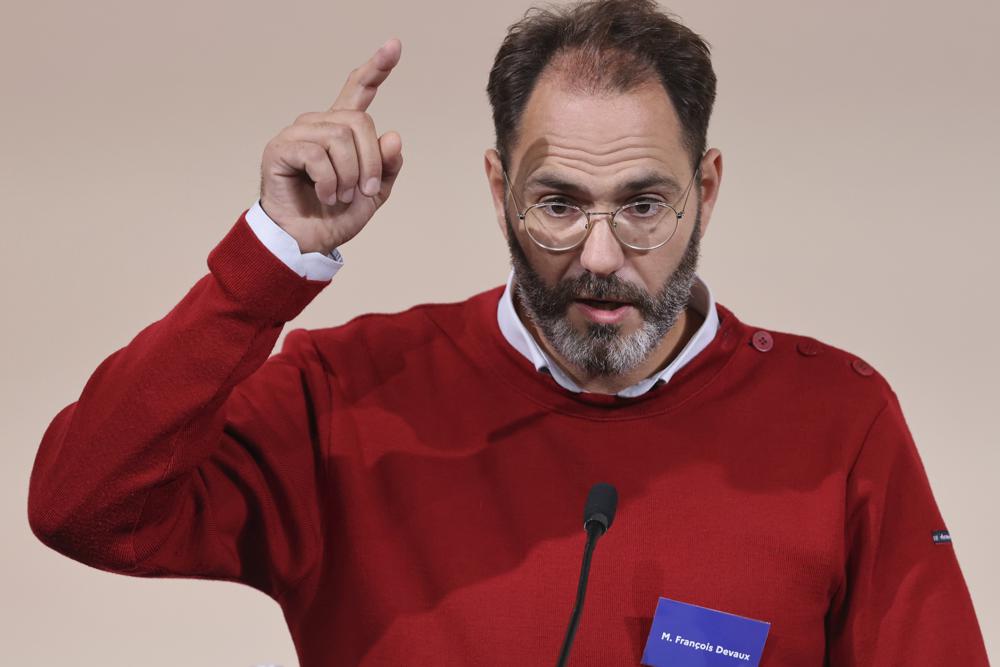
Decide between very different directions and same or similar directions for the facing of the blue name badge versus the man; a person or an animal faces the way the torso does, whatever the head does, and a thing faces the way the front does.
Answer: same or similar directions

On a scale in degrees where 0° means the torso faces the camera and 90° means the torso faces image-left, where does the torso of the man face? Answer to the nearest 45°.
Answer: approximately 0°

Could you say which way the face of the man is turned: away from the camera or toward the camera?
toward the camera

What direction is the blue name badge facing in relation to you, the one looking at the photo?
facing the viewer

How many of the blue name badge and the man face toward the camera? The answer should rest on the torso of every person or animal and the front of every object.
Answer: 2
